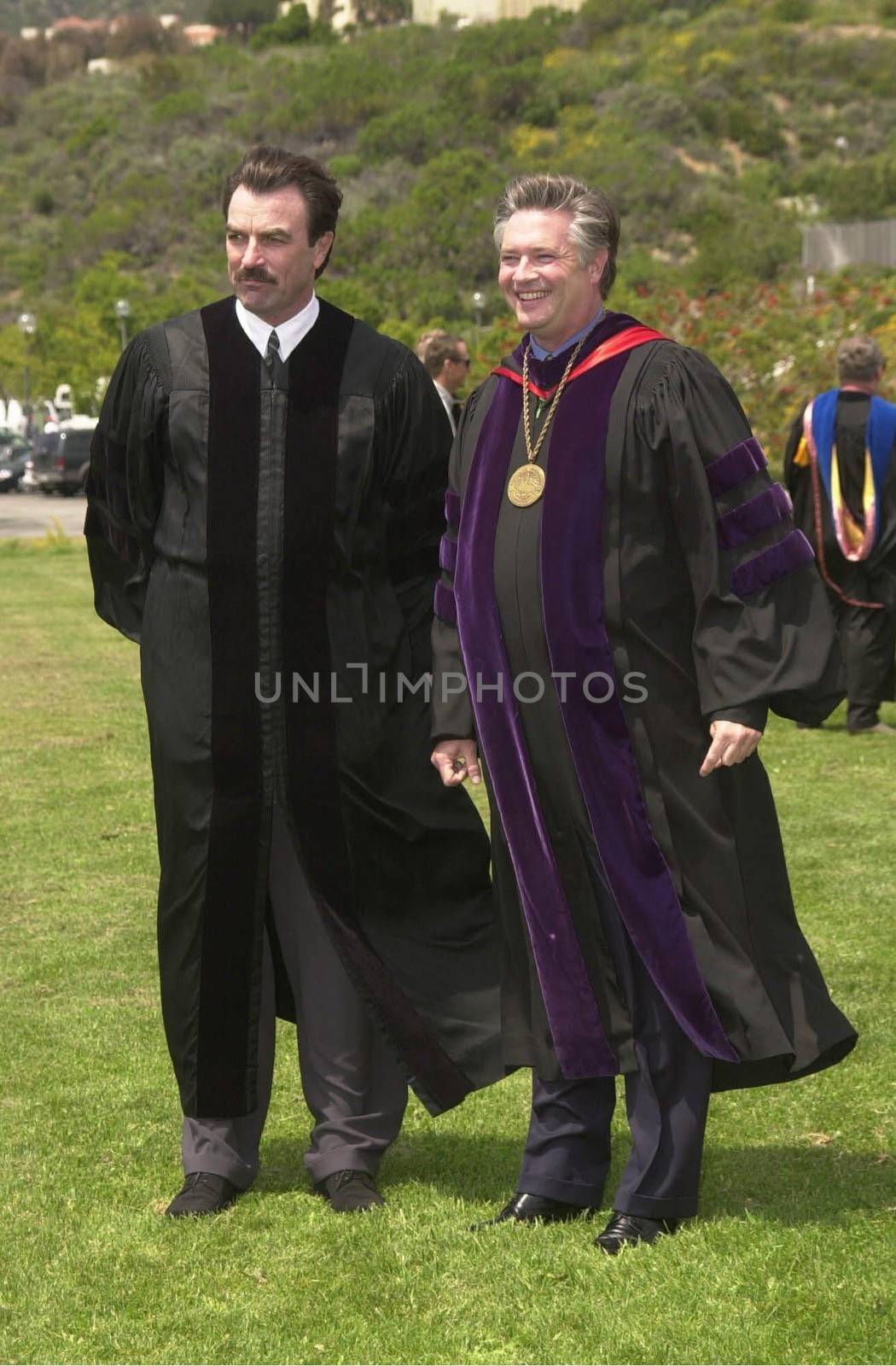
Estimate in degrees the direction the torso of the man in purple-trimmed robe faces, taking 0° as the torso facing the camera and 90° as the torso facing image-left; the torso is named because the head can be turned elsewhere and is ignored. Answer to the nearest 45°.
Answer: approximately 45°

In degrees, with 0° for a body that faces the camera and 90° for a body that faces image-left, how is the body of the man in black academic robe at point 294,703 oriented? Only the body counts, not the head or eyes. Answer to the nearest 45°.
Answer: approximately 0°

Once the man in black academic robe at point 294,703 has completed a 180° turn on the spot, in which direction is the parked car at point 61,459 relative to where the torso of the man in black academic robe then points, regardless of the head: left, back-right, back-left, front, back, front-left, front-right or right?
front

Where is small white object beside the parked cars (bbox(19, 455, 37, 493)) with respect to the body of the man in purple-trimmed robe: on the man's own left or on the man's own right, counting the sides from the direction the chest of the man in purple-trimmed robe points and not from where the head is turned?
on the man's own right

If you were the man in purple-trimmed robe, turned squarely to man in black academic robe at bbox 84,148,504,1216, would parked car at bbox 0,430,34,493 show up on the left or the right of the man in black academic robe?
right

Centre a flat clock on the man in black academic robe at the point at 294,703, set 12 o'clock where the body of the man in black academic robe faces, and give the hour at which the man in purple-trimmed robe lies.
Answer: The man in purple-trimmed robe is roughly at 10 o'clock from the man in black academic robe.

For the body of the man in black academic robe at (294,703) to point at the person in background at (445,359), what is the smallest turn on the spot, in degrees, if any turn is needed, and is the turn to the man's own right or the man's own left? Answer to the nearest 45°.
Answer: approximately 180°

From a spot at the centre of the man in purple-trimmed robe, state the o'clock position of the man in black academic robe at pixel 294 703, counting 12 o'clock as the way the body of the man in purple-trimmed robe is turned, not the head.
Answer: The man in black academic robe is roughly at 2 o'clock from the man in purple-trimmed robe.

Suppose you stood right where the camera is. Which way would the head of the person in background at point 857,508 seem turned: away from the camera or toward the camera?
away from the camera

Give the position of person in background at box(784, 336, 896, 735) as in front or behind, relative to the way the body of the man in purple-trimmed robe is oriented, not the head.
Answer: behind

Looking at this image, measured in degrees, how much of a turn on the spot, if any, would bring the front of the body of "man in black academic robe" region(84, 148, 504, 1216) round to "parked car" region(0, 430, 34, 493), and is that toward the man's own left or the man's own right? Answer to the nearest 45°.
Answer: approximately 180°
